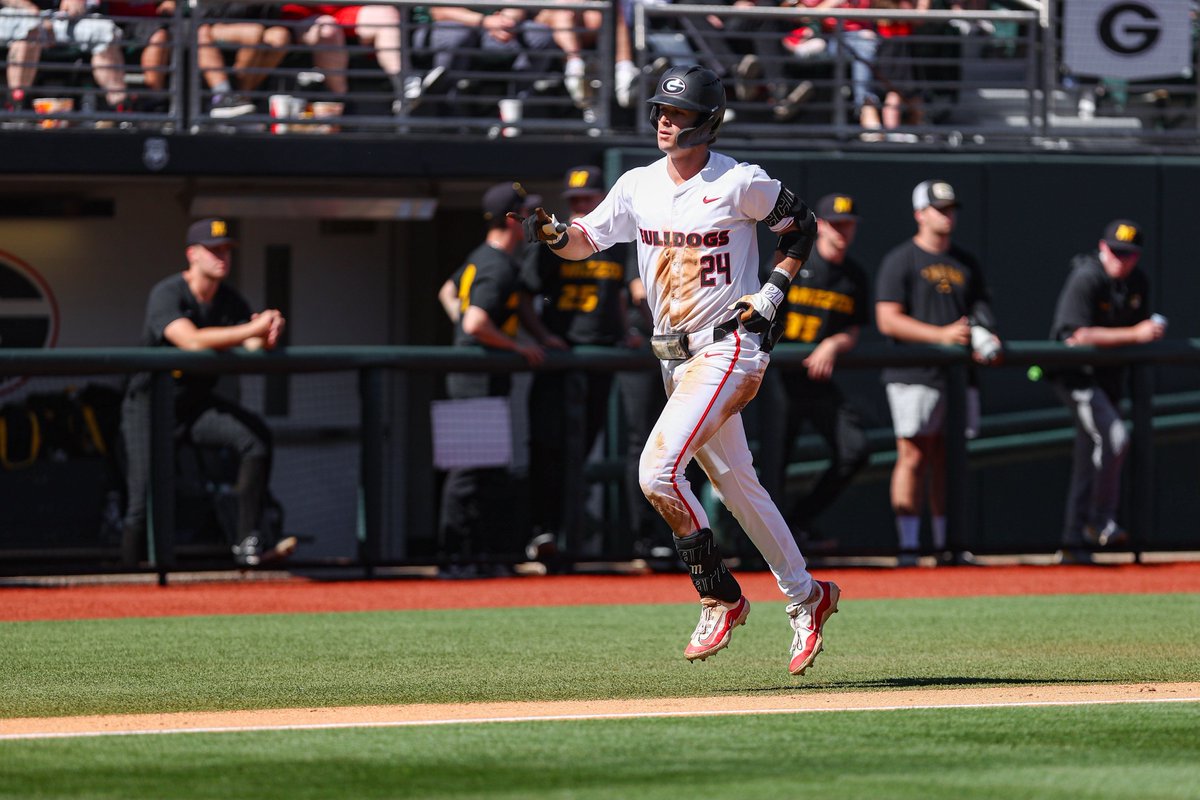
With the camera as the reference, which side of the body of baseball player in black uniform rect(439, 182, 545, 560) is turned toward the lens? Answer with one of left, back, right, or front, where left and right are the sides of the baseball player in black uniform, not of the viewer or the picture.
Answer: right

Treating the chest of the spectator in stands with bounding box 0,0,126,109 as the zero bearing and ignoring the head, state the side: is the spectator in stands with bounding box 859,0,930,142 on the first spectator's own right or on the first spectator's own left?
on the first spectator's own left

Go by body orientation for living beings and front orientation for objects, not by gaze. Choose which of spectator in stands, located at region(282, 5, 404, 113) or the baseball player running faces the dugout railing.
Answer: the spectator in stands

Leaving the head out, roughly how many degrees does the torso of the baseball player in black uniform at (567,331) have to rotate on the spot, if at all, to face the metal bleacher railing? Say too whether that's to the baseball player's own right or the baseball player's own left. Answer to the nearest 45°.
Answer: approximately 180°

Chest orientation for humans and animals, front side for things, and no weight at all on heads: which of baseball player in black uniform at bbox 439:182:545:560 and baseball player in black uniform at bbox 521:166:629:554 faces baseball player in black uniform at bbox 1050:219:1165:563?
baseball player in black uniform at bbox 439:182:545:560

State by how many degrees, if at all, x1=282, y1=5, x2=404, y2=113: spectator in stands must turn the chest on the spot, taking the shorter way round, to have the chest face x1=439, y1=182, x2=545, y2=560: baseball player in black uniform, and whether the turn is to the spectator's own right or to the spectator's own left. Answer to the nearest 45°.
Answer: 0° — they already face them

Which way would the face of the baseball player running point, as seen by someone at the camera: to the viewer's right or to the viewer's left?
to the viewer's left

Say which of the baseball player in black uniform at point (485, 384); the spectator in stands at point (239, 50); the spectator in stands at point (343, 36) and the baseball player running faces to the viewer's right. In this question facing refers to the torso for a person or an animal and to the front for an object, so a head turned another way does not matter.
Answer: the baseball player in black uniform

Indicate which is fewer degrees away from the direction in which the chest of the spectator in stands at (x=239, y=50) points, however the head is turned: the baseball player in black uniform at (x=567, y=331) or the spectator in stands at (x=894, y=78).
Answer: the baseball player in black uniform

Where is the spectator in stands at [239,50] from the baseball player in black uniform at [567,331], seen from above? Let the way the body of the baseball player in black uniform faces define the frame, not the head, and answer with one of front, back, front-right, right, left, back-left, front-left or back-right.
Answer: back-right

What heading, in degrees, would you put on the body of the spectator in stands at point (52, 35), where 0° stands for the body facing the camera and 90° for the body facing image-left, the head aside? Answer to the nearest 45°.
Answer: approximately 0°
